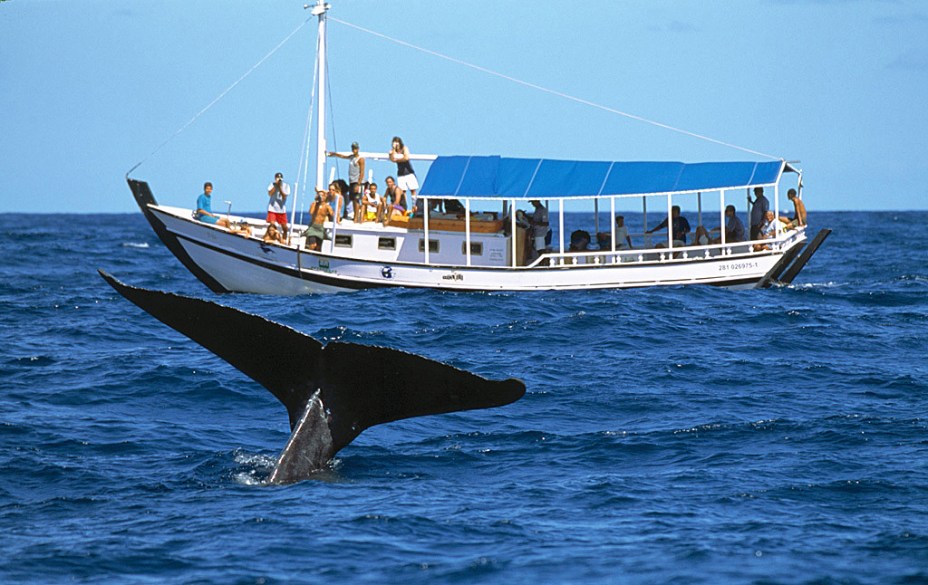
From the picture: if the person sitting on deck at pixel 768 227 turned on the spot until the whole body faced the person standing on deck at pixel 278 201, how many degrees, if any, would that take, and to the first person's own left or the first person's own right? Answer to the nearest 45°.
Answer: approximately 45° to the first person's own right

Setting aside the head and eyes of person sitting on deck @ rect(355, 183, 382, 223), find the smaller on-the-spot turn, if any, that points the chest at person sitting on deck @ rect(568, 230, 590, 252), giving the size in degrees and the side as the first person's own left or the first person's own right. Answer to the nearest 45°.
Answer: approximately 90° to the first person's own left

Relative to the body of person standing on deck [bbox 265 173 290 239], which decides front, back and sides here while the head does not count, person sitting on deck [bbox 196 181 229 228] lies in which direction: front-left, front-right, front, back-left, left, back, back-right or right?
back-right

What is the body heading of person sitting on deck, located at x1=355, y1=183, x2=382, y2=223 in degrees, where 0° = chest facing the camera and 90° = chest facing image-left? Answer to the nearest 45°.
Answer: approximately 0°

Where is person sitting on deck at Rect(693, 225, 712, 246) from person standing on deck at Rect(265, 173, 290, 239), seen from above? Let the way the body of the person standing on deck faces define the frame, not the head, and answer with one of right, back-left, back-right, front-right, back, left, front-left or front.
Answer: left

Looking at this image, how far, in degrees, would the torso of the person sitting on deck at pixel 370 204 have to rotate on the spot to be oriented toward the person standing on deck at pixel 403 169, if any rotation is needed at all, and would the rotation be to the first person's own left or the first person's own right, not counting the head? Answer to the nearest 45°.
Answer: approximately 90° to the first person's own left

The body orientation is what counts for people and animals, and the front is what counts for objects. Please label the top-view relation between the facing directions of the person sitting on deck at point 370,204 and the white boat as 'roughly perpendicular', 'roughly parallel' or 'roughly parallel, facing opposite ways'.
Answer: roughly perpendicular

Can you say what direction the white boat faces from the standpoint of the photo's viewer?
facing to the left of the viewer

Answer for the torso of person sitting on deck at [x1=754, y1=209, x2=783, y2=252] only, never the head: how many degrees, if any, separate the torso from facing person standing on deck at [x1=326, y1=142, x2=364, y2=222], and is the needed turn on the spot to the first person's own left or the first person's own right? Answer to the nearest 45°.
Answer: approximately 45° to the first person's own right

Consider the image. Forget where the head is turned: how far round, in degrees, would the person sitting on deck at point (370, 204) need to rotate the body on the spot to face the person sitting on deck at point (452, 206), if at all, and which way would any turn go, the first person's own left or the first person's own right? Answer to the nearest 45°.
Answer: approximately 45° to the first person's own left

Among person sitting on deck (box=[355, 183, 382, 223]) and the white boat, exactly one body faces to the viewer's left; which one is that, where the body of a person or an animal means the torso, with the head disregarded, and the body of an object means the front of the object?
the white boat

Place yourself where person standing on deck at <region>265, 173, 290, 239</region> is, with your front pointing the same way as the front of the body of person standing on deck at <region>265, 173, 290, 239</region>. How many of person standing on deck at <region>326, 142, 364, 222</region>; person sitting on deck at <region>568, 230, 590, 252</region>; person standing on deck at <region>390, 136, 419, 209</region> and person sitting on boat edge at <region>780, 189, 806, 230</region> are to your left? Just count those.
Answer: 4

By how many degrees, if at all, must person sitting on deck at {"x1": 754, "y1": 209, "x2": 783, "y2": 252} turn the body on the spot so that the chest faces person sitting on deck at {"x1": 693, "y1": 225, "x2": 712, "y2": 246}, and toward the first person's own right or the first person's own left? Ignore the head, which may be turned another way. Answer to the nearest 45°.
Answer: approximately 45° to the first person's own right

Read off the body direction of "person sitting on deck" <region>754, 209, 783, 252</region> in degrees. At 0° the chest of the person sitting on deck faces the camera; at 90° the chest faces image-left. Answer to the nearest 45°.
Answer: approximately 45°

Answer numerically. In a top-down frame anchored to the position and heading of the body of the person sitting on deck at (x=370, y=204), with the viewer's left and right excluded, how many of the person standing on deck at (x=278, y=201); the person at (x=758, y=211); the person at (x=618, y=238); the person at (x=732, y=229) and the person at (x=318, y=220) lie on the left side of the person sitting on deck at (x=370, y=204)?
3

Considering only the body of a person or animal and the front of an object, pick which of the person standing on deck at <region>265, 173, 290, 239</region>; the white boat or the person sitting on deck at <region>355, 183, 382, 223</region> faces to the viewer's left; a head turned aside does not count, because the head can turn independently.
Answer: the white boat
